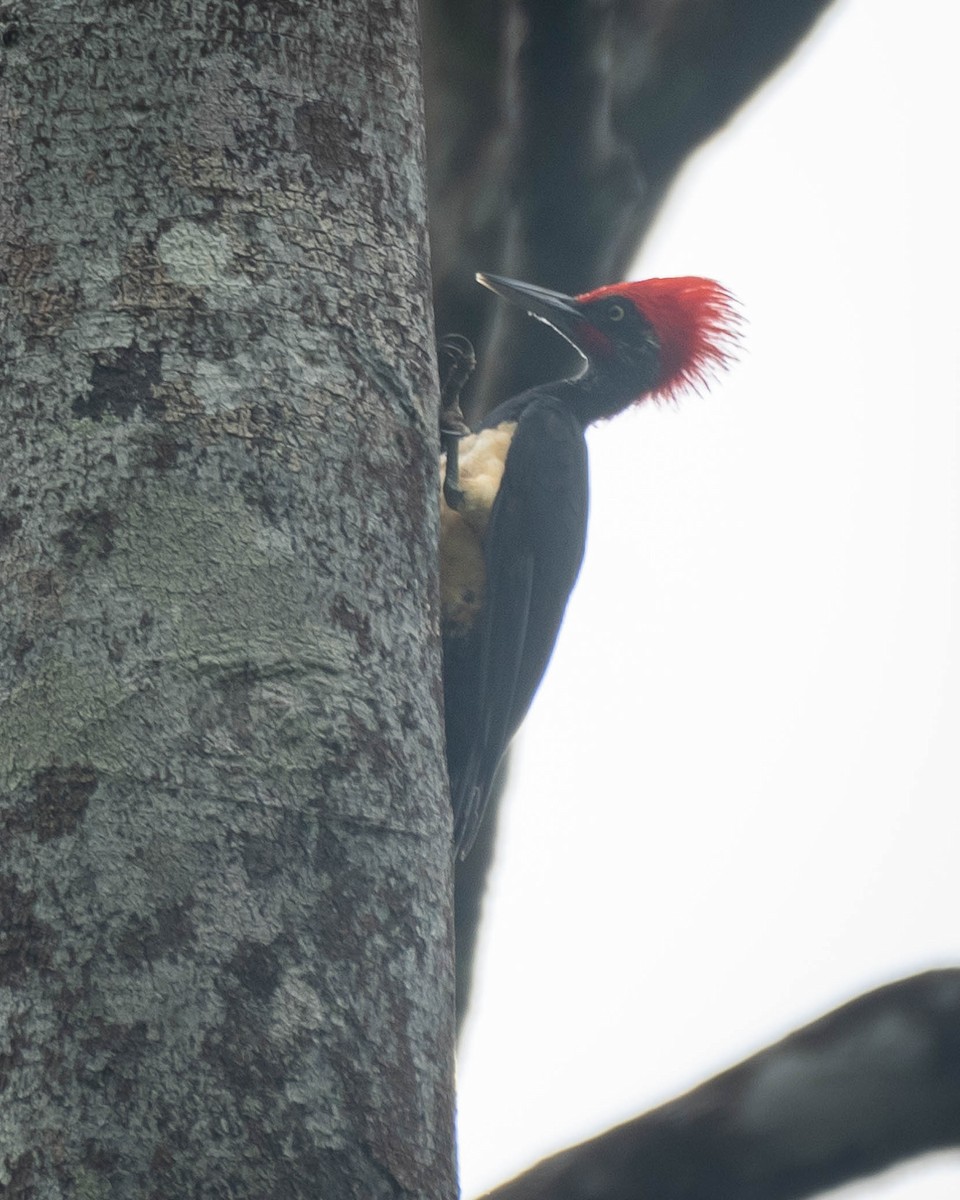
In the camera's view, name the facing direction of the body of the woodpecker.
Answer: to the viewer's left
